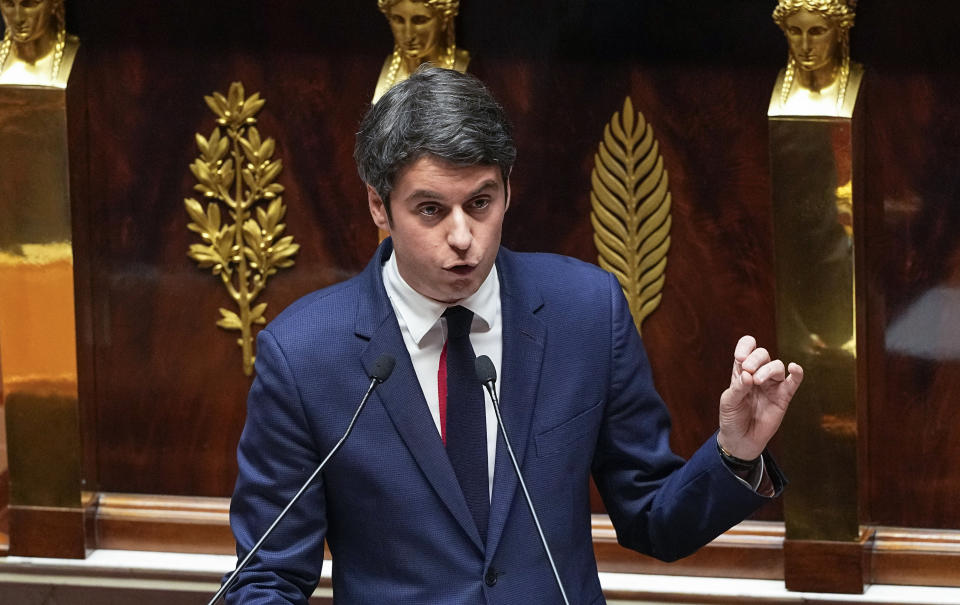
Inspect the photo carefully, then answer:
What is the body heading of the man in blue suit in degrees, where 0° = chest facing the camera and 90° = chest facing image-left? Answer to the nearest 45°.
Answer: approximately 0°

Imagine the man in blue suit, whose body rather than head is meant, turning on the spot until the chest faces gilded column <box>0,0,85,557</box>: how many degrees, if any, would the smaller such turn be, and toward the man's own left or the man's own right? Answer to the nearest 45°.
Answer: approximately 135° to the man's own right
